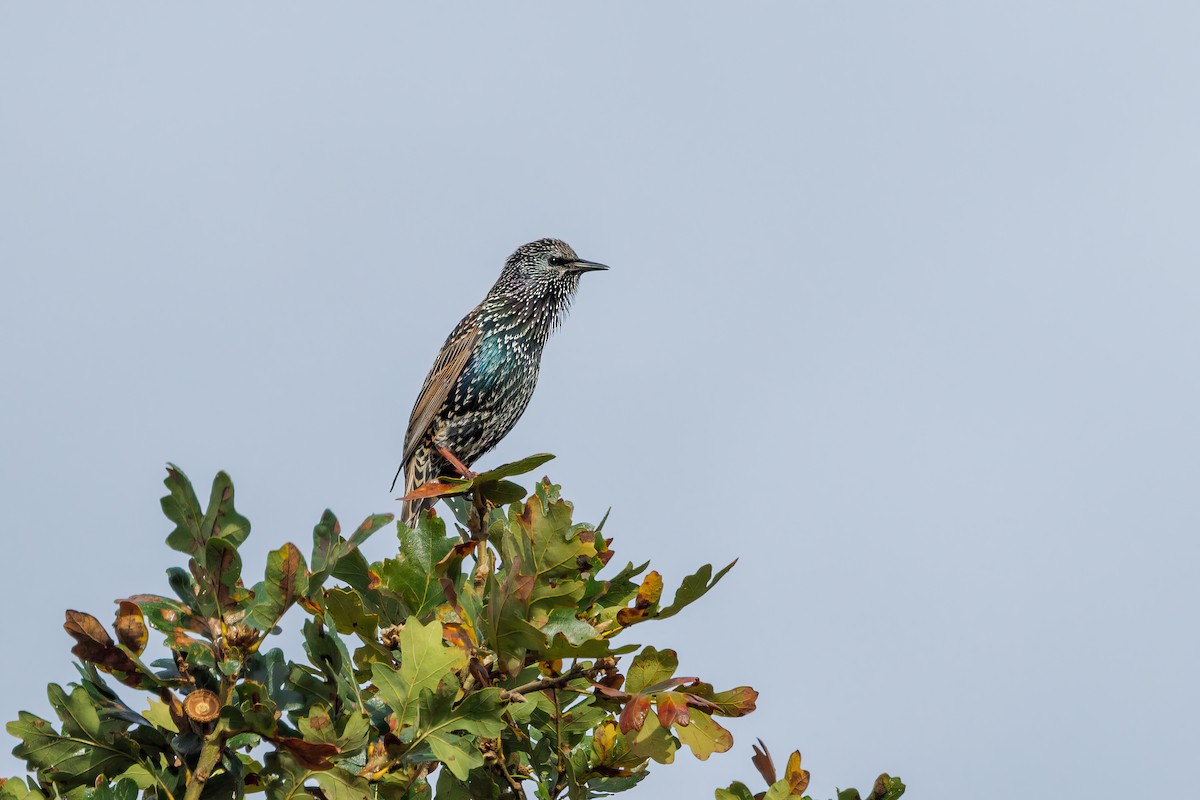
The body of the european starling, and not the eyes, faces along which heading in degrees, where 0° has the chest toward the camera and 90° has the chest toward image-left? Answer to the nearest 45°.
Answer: approximately 270°
